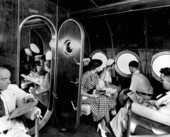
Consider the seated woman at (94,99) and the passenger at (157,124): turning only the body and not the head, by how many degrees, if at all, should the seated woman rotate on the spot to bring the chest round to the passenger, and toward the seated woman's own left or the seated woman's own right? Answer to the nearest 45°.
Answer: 0° — they already face them

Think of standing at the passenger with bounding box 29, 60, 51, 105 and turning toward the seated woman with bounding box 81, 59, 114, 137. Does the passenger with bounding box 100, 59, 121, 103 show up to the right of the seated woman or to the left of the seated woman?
left

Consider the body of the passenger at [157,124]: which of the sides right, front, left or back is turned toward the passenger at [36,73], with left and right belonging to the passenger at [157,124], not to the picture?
front

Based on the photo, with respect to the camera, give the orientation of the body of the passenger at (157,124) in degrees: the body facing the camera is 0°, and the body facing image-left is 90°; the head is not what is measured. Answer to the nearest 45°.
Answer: approximately 90°

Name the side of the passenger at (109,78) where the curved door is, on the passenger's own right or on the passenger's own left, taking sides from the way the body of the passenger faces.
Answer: on the passenger's own right

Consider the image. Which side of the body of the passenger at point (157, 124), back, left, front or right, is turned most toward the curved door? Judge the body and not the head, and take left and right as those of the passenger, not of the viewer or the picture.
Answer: front
